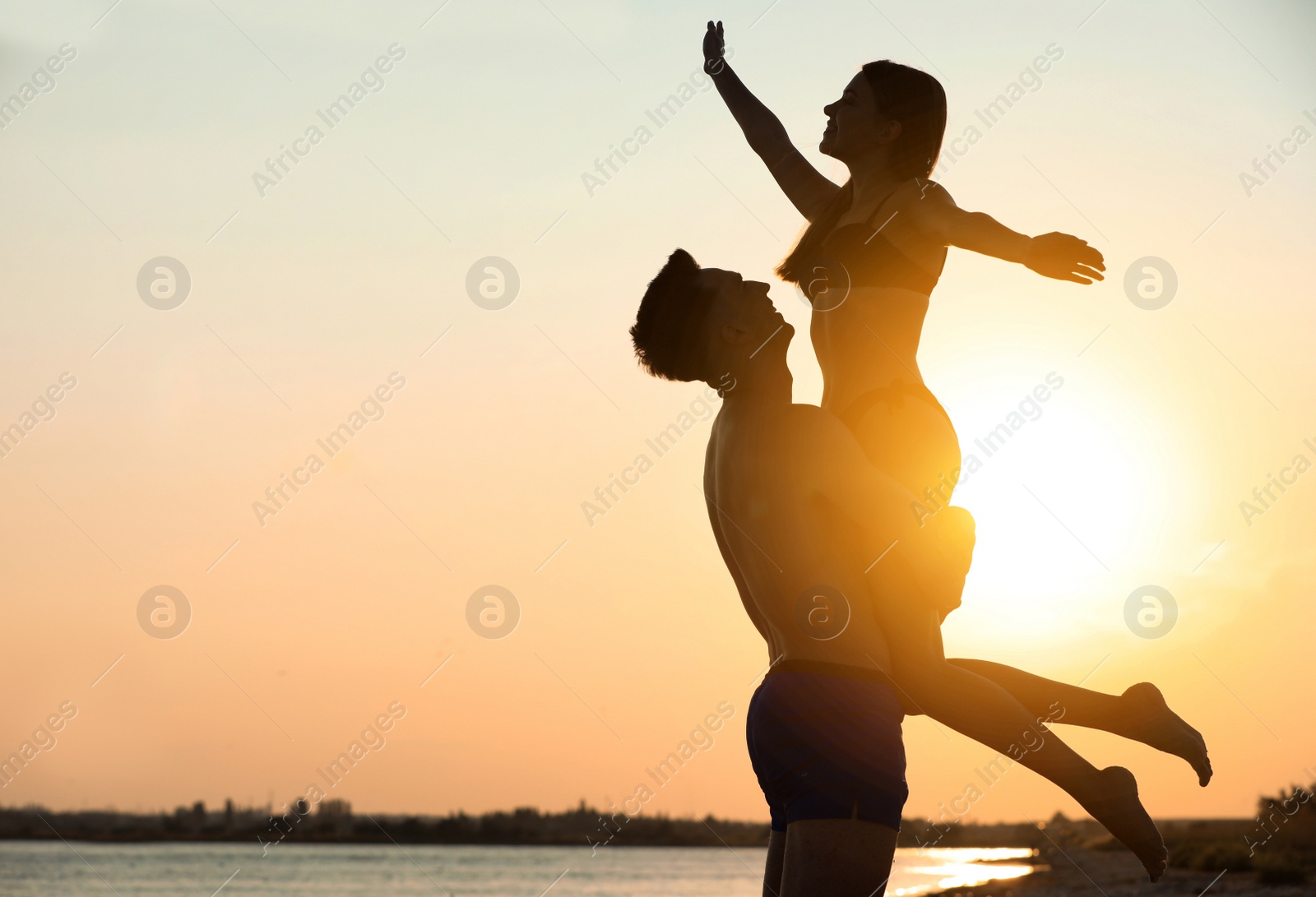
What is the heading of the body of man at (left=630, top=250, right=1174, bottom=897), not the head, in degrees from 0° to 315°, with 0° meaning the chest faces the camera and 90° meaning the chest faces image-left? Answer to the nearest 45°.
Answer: approximately 270°

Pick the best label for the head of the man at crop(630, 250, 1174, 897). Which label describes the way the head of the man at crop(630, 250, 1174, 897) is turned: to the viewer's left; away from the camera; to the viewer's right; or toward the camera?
to the viewer's right
